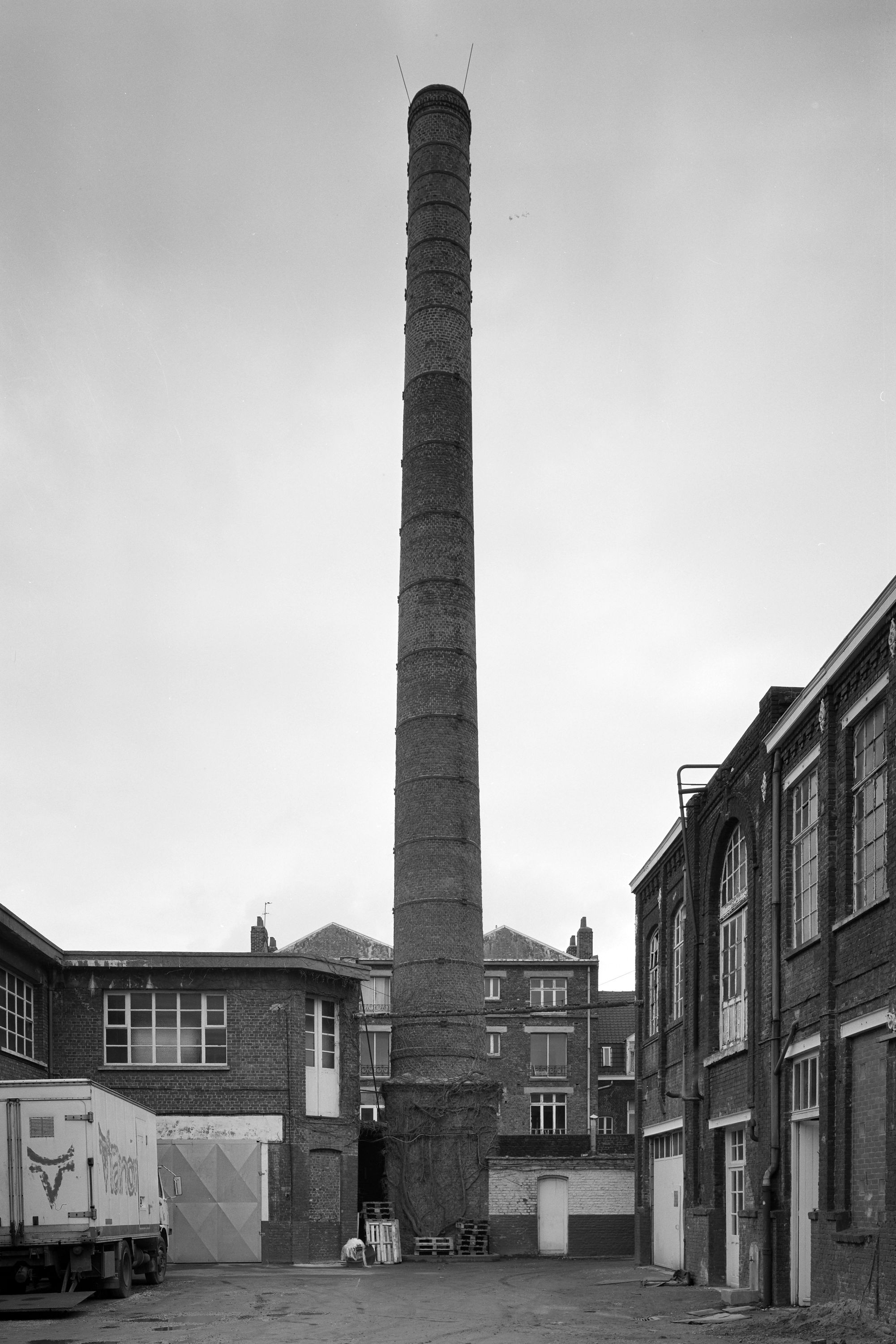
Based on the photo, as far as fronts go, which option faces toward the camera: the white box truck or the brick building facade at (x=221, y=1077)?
the brick building facade

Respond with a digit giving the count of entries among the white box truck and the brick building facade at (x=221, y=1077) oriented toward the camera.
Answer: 1

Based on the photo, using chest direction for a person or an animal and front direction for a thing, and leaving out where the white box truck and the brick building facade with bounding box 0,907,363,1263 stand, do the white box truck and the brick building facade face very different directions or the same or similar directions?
very different directions

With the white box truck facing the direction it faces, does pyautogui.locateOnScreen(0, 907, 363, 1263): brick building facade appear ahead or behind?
ahead

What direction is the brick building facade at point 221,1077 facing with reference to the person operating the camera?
facing the viewer
